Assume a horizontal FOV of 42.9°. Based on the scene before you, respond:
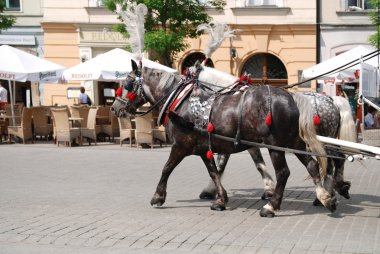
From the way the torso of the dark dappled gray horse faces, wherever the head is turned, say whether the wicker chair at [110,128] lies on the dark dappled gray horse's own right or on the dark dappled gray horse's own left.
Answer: on the dark dappled gray horse's own right

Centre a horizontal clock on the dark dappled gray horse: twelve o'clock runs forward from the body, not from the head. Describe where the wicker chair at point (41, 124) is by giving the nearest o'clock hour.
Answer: The wicker chair is roughly at 2 o'clock from the dark dappled gray horse.

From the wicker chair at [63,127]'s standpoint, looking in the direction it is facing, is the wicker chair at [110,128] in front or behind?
in front

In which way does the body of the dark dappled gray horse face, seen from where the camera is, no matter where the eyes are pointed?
to the viewer's left

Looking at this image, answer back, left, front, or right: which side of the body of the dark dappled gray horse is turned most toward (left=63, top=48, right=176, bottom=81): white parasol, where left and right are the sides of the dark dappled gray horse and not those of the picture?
right

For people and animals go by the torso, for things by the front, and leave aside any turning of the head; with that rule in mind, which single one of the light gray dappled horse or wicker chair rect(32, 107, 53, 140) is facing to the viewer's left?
the light gray dappled horse

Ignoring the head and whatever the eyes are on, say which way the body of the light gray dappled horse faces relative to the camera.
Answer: to the viewer's left
